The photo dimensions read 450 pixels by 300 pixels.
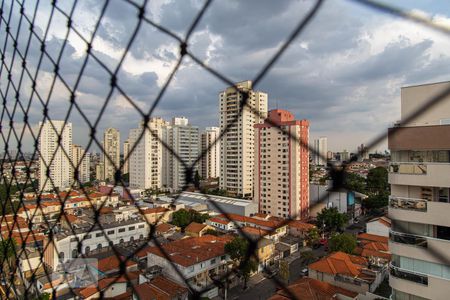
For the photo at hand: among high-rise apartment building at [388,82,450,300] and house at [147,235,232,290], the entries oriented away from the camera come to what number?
0

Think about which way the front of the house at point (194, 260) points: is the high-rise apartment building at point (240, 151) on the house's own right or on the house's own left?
on the house's own left

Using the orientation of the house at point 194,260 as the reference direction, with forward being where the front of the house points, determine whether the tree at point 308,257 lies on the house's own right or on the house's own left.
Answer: on the house's own left

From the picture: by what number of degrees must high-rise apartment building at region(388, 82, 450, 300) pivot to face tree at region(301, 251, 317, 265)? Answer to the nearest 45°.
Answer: approximately 90° to its right

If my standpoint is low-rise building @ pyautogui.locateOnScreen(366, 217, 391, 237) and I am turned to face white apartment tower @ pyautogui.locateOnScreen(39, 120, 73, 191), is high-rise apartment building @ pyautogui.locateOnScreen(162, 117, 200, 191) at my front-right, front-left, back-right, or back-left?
front-right

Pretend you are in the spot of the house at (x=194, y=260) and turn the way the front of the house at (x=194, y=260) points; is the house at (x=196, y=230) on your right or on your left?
on your left

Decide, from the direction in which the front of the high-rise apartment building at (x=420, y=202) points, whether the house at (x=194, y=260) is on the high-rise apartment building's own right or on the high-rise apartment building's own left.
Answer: on the high-rise apartment building's own right

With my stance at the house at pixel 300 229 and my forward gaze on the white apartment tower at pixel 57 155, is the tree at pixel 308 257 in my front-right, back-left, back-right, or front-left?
back-left

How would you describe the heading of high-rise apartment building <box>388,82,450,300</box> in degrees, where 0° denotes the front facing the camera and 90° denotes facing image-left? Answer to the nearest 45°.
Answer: approximately 45°

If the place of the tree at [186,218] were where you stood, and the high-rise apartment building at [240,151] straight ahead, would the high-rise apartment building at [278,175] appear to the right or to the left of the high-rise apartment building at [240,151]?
right

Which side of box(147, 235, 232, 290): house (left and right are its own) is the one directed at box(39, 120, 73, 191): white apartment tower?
back

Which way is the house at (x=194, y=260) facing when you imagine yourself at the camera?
facing the viewer and to the right of the viewer
